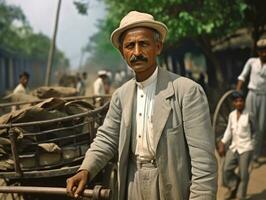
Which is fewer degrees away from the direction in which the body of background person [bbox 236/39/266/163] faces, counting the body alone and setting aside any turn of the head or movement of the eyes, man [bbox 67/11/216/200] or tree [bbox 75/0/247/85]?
the man

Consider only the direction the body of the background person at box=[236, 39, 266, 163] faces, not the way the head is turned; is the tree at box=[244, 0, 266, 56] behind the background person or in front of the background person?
behind

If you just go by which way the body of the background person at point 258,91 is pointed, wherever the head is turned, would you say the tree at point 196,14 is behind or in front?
behind

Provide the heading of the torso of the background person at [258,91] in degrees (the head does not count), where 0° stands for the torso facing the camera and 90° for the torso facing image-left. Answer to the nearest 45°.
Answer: approximately 0°

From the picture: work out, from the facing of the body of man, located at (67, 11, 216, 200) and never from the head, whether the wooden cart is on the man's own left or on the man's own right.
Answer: on the man's own right

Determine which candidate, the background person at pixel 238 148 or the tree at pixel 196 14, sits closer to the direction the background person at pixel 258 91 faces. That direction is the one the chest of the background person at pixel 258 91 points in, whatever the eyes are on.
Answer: the background person

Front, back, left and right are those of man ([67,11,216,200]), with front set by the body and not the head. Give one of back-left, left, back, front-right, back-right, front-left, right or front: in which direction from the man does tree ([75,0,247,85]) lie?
back-right

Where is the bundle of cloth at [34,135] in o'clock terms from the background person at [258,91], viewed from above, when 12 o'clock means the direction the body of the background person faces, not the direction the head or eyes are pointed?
The bundle of cloth is roughly at 1 o'clock from the background person.

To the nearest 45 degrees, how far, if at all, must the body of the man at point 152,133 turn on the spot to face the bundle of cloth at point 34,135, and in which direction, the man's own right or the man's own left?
approximately 90° to the man's own right
